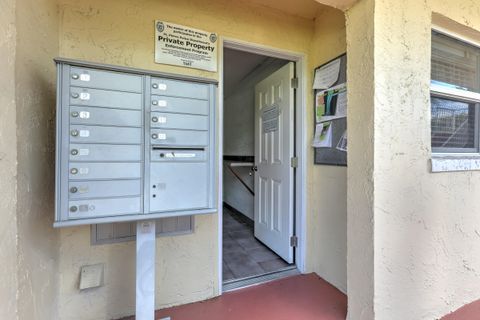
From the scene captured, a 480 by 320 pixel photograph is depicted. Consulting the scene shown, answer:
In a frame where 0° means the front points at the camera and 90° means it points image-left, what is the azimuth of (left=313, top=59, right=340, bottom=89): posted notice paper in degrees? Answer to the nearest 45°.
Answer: approximately 45°

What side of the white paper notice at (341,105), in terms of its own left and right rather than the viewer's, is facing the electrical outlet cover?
front

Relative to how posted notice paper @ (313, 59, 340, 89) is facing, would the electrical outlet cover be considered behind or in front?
in front

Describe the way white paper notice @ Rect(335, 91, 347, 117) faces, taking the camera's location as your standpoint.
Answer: facing the viewer and to the left of the viewer

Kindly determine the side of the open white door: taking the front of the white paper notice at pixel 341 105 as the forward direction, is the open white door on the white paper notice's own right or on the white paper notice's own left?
on the white paper notice's own right

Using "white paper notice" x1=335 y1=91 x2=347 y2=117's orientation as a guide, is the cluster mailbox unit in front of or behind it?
in front

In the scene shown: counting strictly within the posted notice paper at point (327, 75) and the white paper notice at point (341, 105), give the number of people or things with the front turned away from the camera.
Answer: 0
